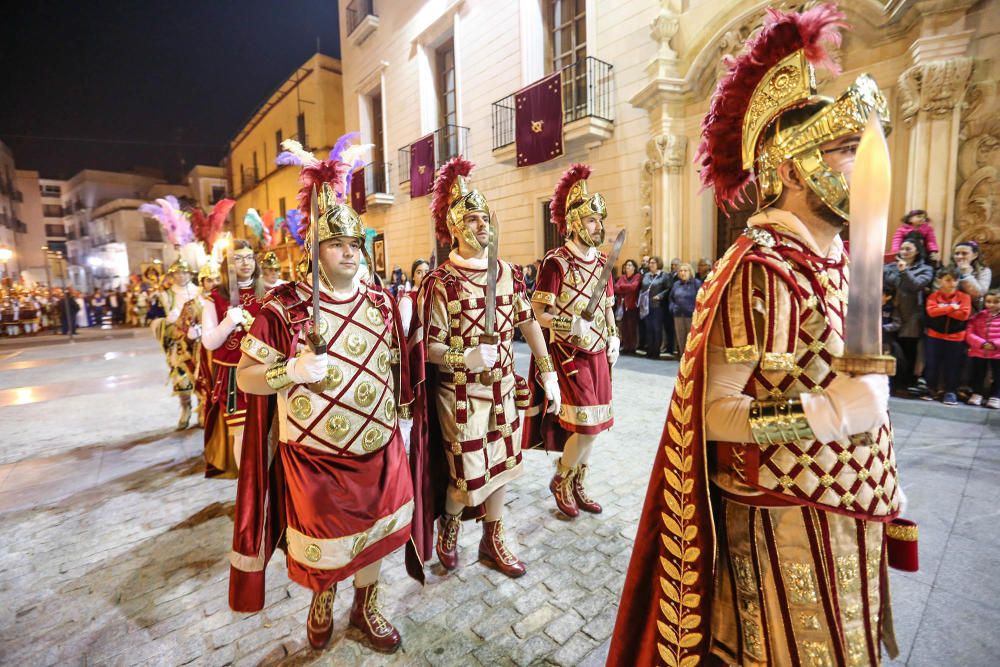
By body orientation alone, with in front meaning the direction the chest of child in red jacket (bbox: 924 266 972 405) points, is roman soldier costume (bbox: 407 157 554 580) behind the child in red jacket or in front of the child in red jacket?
in front

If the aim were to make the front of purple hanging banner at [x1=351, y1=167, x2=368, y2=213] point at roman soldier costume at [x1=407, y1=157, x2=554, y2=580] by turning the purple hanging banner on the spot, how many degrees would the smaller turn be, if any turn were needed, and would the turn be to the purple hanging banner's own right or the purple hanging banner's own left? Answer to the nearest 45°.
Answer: approximately 45° to the purple hanging banner's own left

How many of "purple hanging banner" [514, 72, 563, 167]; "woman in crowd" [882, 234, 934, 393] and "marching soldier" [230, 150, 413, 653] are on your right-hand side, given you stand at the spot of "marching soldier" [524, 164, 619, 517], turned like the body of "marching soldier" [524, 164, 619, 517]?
1

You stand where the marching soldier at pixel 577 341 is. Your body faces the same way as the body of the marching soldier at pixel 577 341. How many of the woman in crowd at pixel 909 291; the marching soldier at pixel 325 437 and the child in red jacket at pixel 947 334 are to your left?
2
